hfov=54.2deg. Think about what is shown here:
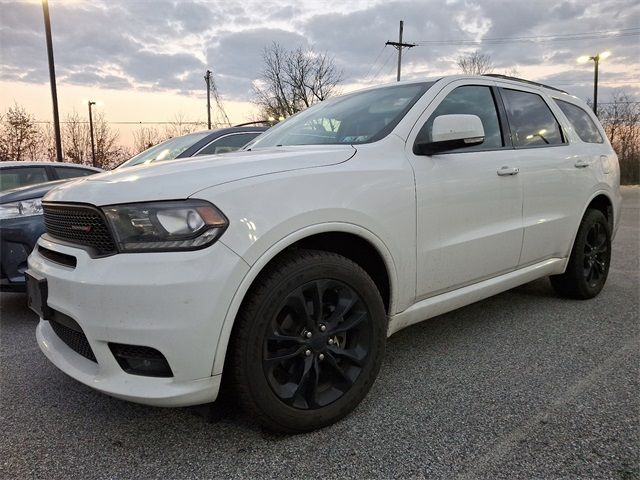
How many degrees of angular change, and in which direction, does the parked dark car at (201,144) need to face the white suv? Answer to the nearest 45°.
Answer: approximately 45° to its left

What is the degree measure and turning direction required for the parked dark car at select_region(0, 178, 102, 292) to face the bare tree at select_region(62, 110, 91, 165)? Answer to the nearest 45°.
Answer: approximately 135° to its right

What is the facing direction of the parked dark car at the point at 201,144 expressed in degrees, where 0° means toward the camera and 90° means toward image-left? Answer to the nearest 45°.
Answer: approximately 45°

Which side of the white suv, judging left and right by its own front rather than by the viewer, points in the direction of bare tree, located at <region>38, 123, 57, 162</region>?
right

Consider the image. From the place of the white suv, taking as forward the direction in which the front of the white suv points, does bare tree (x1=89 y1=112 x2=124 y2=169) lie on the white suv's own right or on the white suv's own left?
on the white suv's own right

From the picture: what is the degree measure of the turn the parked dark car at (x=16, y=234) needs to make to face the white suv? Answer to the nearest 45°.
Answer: approximately 90° to its left

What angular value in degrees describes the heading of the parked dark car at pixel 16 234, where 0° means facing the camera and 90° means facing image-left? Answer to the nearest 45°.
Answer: approximately 45°
